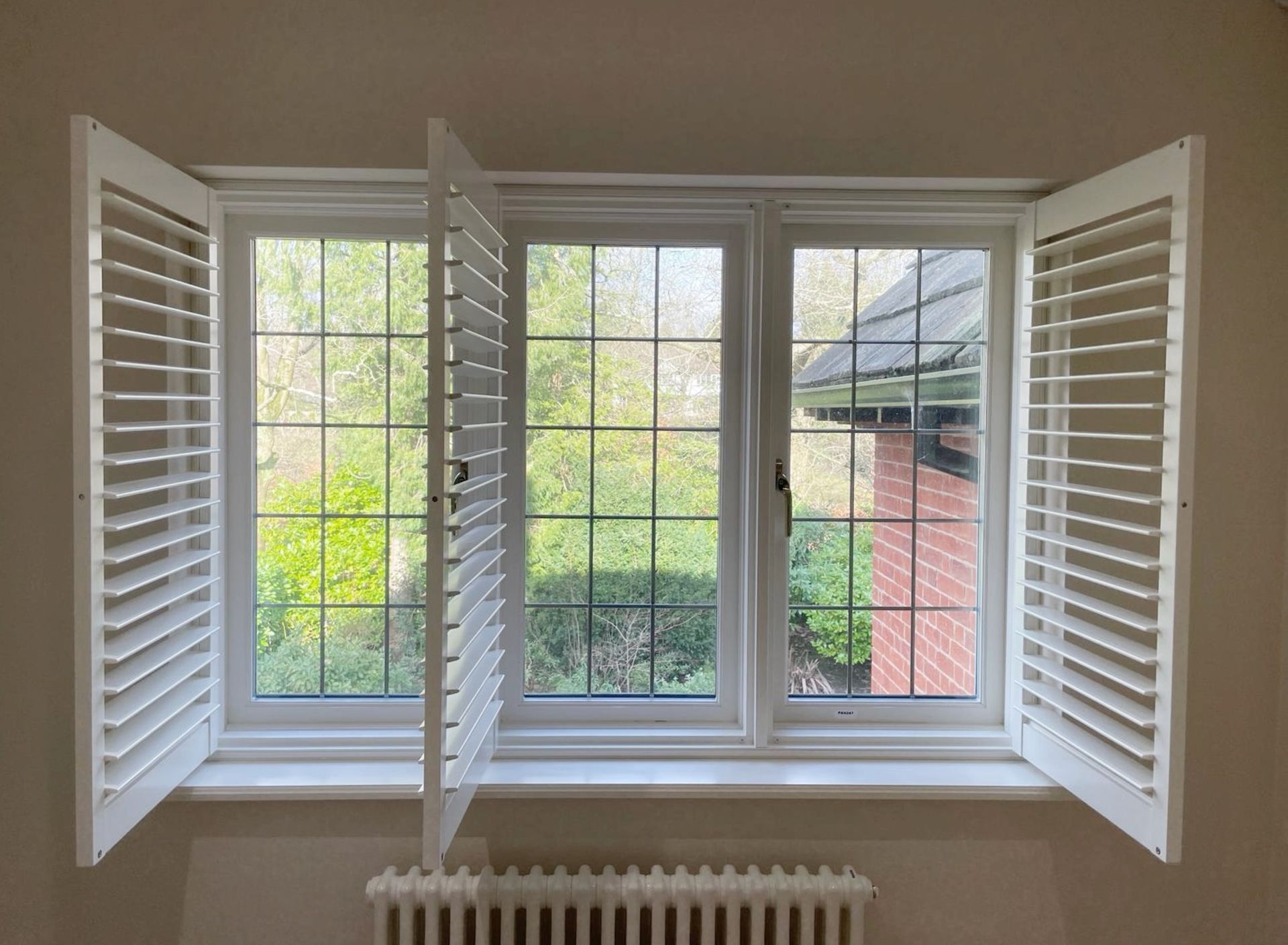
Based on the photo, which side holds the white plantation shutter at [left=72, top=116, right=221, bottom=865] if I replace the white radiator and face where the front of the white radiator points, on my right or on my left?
on my right

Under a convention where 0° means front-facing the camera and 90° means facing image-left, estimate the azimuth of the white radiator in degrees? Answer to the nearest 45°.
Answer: approximately 0°

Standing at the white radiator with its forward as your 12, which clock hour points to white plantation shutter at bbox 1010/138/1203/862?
The white plantation shutter is roughly at 9 o'clock from the white radiator.
